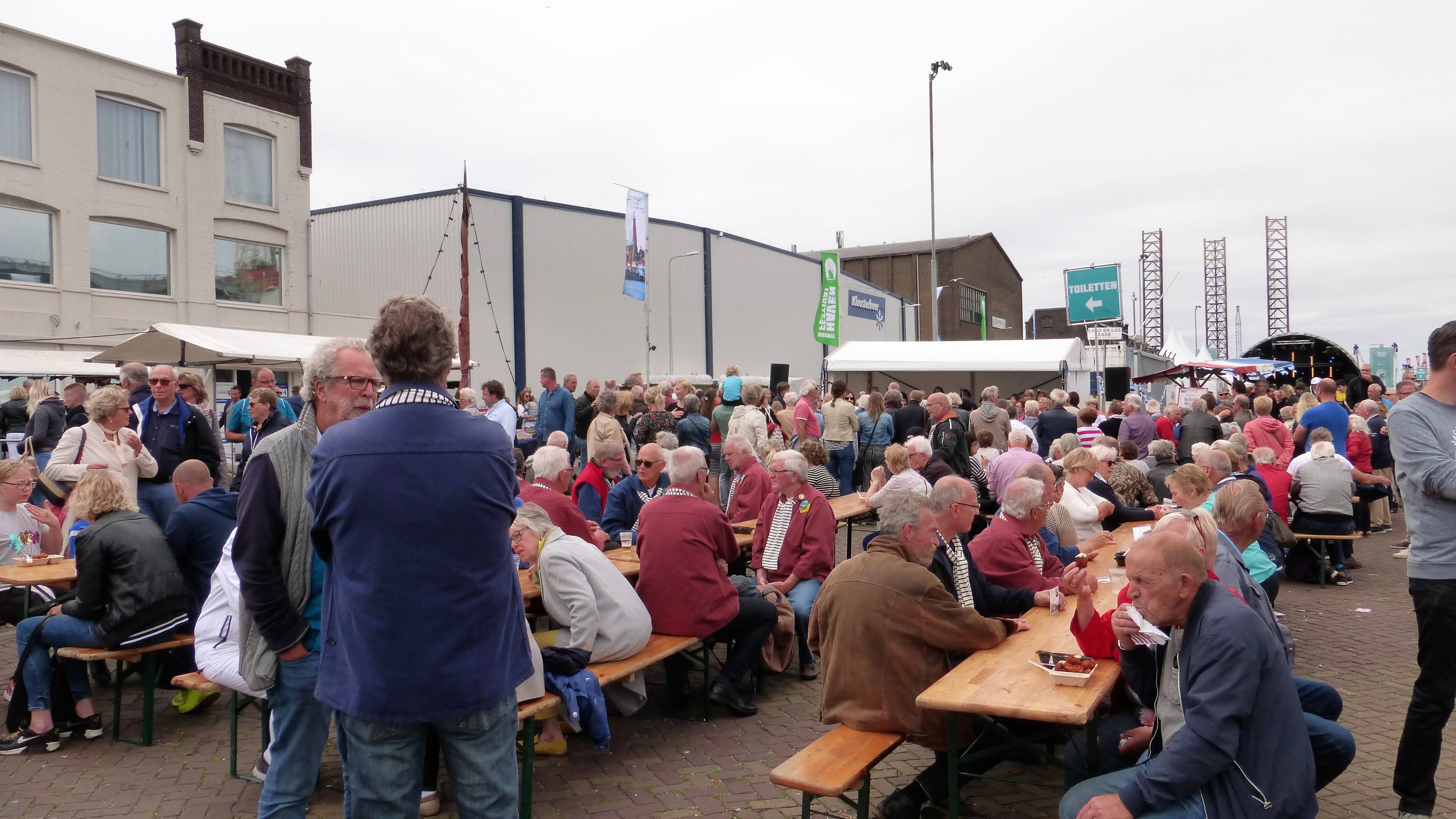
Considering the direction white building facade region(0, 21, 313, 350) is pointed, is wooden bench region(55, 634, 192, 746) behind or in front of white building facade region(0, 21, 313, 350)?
in front

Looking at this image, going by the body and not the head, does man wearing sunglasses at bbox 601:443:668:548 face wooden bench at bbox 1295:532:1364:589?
no

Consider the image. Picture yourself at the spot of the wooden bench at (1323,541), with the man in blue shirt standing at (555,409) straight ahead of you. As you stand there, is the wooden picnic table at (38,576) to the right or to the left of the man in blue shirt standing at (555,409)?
left

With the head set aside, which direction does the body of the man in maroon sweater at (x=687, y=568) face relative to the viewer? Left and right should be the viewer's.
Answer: facing away from the viewer and to the right of the viewer

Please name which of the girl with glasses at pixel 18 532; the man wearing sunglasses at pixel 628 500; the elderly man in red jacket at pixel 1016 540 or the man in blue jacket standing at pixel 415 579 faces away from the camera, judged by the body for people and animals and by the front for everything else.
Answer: the man in blue jacket standing

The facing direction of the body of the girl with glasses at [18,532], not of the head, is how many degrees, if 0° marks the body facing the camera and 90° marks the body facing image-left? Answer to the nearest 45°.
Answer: approximately 315°

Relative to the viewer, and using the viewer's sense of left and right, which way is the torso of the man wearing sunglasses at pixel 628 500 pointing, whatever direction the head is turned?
facing the viewer and to the right of the viewer

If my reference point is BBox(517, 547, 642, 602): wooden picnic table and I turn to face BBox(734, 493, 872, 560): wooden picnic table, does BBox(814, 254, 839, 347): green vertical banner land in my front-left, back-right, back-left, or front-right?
front-left

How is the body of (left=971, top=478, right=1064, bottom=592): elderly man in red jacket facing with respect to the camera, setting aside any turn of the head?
to the viewer's right

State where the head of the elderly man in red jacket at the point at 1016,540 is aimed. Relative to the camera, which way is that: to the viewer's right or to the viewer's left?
to the viewer's right

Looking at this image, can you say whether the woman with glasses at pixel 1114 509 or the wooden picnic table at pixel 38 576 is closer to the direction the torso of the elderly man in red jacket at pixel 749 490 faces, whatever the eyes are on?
the wooden picnic table

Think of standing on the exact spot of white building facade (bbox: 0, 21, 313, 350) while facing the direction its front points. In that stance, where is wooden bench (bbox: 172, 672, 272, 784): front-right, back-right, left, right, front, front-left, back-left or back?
front-right

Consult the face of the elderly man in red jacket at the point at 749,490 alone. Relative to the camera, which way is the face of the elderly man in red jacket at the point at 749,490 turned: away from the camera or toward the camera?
toward the camera

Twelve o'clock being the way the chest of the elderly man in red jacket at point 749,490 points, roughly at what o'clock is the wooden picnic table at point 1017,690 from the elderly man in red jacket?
The wooden picnic table is roughly at 10 o'clock from the elderly man in red jacket.

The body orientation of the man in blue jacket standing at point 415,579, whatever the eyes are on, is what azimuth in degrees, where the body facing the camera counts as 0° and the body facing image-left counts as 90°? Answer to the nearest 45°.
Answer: approximately 180°

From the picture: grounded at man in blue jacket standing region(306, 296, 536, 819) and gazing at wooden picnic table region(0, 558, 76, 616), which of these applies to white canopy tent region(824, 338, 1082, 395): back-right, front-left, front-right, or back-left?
front-right

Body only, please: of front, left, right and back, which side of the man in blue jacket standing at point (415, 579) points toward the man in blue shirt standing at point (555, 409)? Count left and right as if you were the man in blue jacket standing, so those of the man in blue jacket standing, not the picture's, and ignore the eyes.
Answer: front

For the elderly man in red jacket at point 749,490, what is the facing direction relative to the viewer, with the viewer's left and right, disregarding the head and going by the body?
facing the viewer and to the left of the viewer
